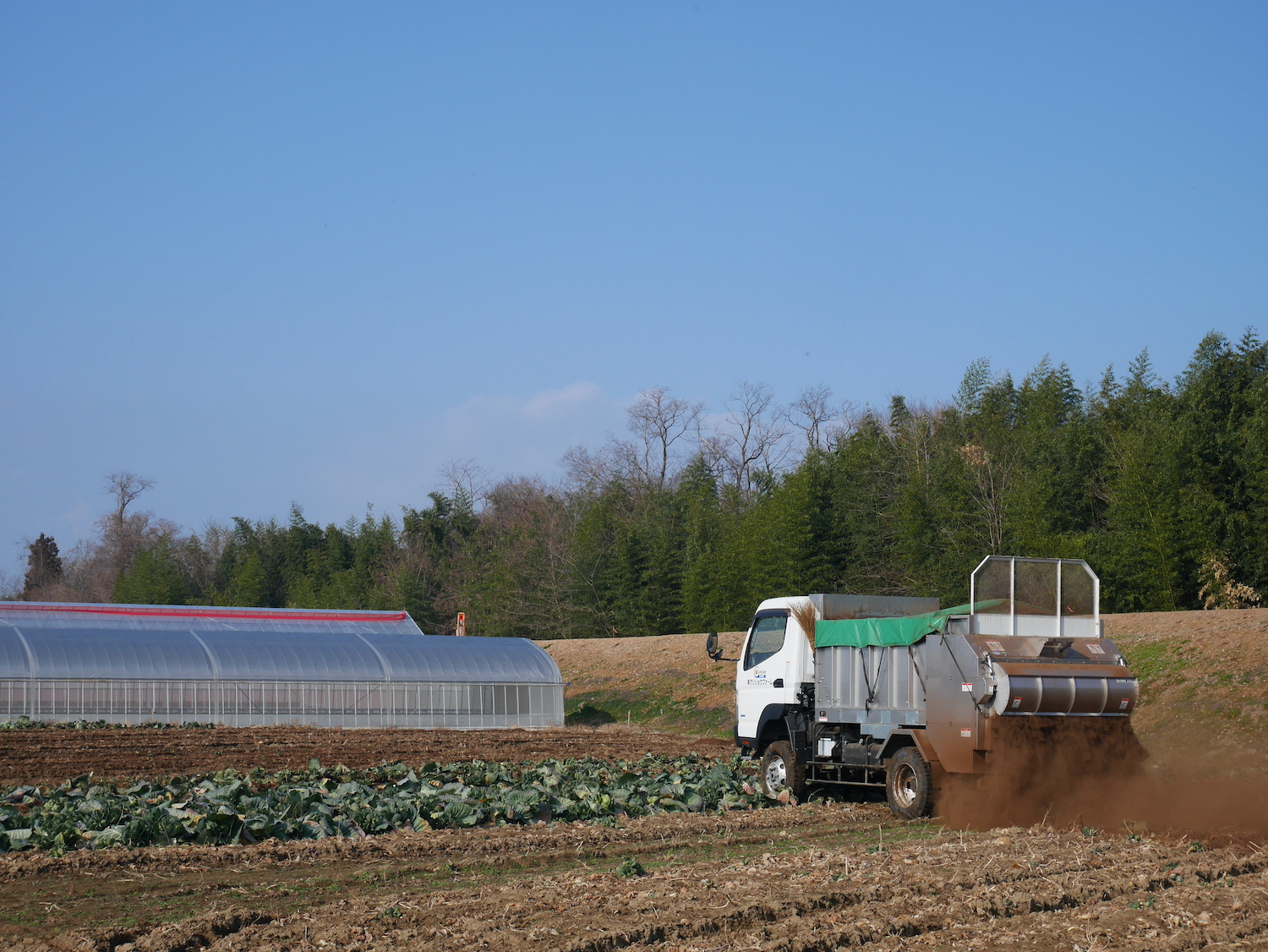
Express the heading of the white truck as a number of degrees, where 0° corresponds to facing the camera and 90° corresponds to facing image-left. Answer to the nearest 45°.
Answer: approximately 135°

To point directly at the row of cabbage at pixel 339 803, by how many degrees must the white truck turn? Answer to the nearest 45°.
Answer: approximately 45° to its left

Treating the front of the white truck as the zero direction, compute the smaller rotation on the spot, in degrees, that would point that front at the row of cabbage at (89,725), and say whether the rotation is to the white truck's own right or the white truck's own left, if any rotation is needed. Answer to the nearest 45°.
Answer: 0° — it already faces it

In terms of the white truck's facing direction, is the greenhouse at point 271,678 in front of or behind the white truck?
in front

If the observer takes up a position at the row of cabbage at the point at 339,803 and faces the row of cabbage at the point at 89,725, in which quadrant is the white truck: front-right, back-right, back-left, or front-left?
back-right
